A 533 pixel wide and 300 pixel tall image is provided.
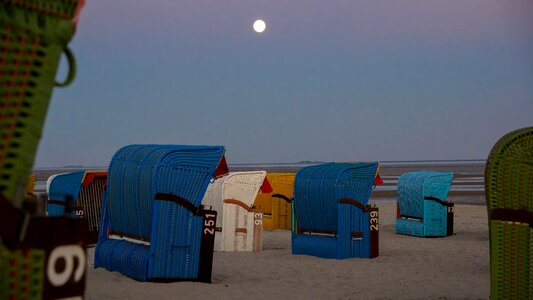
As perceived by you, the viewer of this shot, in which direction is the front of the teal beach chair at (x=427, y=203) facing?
facing away from the viewer and to the right of the viewer

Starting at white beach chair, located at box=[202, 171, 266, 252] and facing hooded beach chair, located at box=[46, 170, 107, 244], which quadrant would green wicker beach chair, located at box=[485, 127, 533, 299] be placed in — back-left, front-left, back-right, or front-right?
back-left

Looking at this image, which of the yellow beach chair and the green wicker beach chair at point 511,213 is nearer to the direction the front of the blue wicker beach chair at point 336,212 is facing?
the yellow beach chair

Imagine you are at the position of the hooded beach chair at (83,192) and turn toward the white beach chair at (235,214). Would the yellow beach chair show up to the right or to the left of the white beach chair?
left

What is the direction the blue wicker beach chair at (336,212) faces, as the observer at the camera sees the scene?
facing away from the viewer and to the right of the viewer
